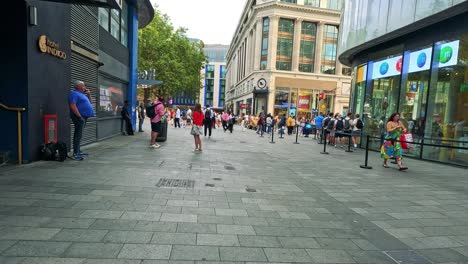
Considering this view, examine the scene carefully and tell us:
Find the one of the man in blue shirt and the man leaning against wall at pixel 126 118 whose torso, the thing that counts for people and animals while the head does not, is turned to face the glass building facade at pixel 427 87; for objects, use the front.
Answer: the man in blue shirt

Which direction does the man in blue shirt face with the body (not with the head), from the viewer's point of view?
to the viewer's right

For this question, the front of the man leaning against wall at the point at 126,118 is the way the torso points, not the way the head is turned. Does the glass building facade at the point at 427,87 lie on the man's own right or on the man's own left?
on the man's own right

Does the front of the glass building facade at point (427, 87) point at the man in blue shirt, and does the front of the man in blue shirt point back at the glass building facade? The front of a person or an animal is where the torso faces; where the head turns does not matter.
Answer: yes

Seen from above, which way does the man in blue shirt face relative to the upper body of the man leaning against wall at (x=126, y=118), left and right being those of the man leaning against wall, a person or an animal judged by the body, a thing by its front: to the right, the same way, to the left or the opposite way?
the same way

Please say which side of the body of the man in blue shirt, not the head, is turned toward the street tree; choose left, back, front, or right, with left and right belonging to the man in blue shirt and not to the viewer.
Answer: left

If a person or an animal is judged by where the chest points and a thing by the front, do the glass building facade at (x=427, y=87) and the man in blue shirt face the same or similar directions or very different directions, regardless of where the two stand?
very different directions

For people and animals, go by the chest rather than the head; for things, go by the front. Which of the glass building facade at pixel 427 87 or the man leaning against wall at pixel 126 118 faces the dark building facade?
the glass building facade

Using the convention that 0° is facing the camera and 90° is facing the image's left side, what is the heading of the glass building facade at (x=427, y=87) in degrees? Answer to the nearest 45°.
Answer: approximately 45°

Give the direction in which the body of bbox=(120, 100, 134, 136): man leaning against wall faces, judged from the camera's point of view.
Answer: to the viewer's right

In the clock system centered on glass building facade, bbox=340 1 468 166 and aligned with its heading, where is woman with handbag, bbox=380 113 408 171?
The woman with handbag is roughly at 11 o'clock from the glass building facade.
